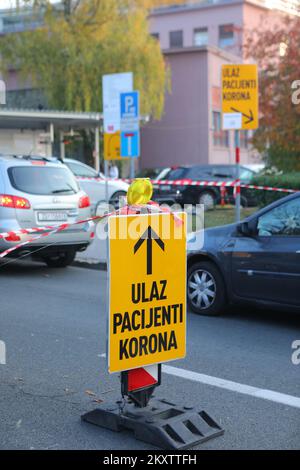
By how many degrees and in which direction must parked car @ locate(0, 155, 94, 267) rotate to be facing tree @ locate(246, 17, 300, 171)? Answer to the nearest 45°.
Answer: approximately 90° to its right

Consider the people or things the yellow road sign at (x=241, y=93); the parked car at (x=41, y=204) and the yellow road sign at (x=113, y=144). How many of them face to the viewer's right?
0

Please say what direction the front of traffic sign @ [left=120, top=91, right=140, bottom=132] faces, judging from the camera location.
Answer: facing the viewer

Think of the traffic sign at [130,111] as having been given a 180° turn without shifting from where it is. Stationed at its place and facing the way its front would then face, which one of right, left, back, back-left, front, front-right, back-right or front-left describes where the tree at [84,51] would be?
front

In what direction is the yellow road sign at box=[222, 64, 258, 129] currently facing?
toward the camera

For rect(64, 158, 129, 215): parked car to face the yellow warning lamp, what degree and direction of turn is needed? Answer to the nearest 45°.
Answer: approximately 90° to its right

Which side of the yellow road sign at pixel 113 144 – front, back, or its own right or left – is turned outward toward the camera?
front

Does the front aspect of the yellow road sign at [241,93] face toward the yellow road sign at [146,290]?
yes

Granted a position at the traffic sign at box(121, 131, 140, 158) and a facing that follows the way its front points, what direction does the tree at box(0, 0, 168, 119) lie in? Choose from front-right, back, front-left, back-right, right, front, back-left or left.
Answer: back

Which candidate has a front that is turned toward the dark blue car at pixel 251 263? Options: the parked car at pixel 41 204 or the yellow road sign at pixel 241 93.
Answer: the yellow road sign

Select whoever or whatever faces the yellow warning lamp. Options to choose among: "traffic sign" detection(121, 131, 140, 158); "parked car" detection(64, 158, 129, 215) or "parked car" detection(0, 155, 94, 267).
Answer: the traffic sign

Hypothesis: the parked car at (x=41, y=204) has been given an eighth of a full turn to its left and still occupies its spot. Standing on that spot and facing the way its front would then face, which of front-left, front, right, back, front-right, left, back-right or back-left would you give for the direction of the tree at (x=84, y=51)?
right
